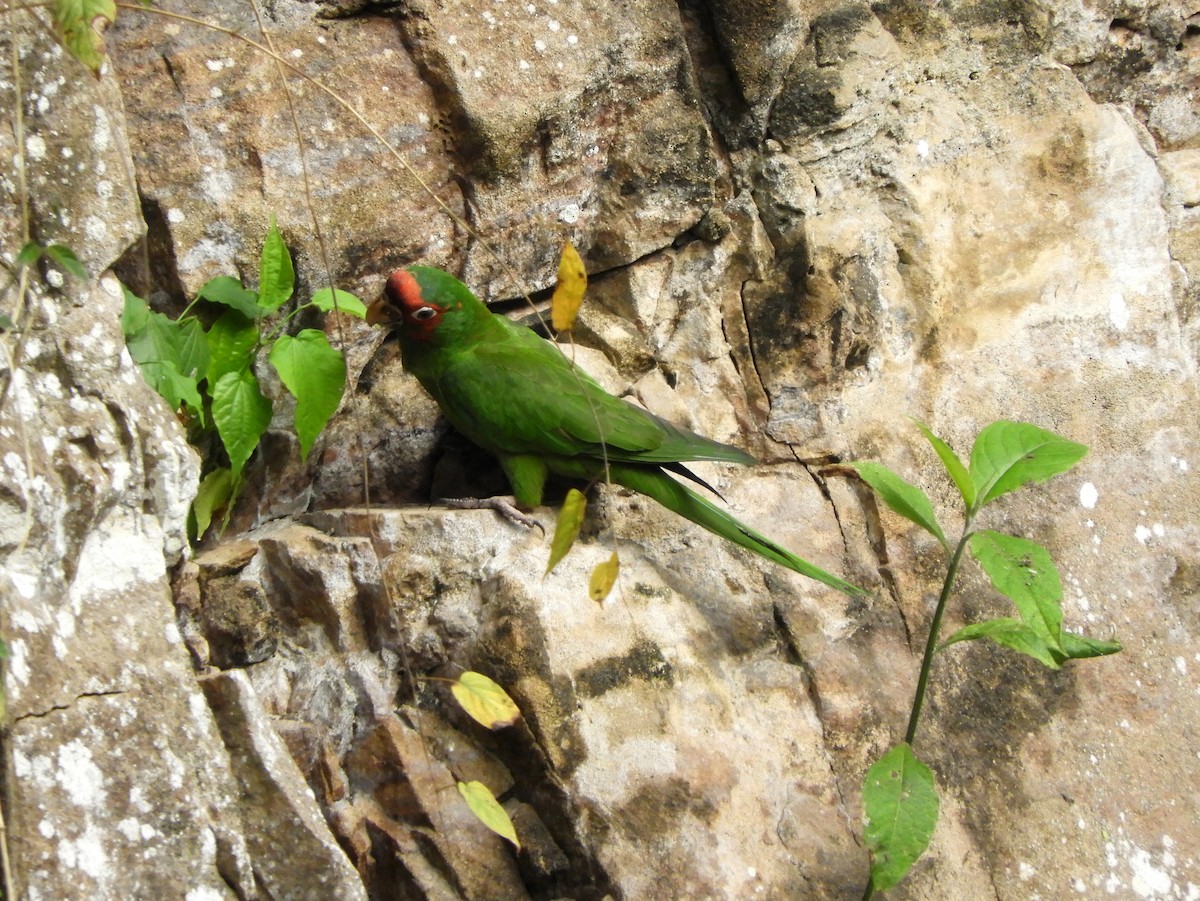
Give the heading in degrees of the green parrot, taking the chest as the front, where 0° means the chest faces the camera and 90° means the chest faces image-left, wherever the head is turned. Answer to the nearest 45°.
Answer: approximately 90°

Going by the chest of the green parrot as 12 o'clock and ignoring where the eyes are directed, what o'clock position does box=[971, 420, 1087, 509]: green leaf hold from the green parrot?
The green leaf is roughly at 7 o'clock from the green parrot.

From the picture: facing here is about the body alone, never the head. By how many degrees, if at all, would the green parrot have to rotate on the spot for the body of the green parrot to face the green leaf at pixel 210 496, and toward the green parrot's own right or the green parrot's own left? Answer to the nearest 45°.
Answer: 0° — it already faces it
